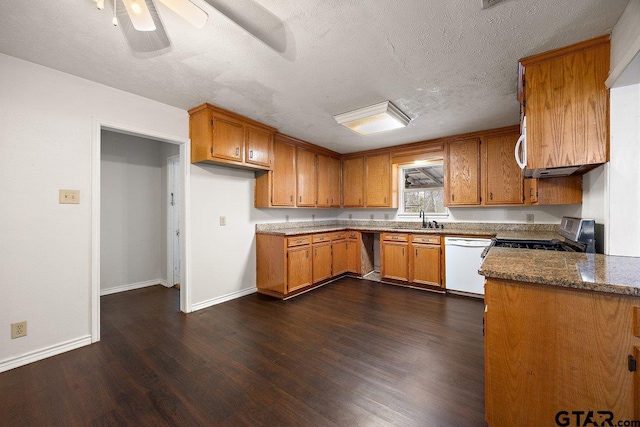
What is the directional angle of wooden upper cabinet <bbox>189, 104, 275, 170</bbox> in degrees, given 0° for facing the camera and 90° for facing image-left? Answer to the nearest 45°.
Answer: approximately 315°

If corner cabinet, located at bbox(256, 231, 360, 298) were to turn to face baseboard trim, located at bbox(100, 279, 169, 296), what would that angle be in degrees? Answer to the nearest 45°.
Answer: approximately 135° to its right

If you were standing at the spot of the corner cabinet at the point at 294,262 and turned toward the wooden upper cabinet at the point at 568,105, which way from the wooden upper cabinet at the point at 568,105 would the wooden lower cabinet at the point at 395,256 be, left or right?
left

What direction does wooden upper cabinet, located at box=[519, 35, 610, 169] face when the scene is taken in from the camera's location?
facing to the left of the viewer

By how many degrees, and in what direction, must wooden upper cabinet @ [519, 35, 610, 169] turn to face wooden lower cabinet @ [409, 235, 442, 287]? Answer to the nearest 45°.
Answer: approximately 45° to its right

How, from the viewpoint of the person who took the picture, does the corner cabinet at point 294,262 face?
facing the viewer and to the right of the viewer

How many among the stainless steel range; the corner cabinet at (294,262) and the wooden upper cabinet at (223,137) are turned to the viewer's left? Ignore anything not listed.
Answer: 1

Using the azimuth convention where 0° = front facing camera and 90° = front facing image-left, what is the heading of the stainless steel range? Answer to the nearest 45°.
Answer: approximately 90°

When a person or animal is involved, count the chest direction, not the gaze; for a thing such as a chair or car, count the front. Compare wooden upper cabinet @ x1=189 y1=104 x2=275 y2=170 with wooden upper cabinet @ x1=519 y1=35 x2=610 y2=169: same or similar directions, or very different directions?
very different directions

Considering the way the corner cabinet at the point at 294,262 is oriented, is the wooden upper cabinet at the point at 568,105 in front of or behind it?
in front
